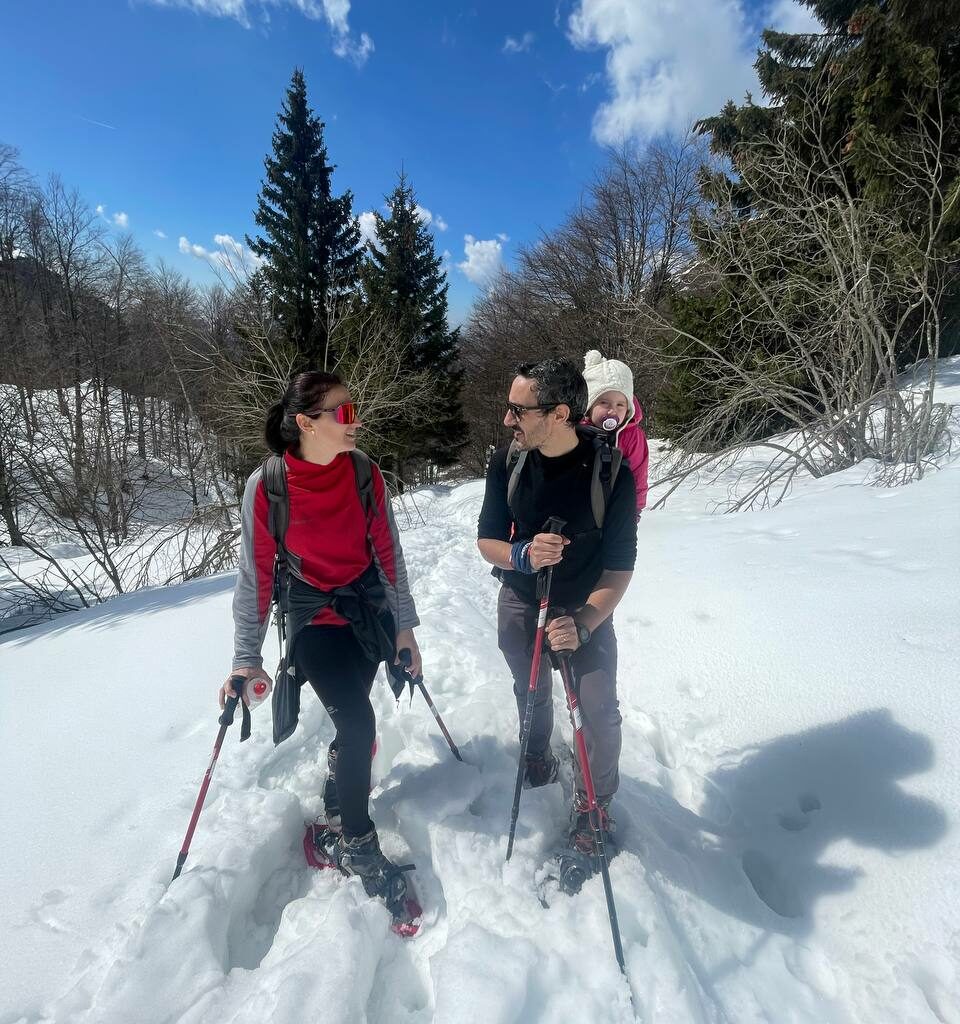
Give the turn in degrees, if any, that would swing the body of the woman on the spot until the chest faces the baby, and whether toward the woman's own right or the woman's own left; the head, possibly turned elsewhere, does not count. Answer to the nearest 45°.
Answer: approximately 45° to the woman's own left

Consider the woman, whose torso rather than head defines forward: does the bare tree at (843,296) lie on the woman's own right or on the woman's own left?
on the woman's own left

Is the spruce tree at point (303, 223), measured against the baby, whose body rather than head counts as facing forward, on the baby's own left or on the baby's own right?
on the baby's own right

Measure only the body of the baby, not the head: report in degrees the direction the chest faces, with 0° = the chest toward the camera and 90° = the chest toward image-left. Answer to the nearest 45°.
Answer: approximately 45°

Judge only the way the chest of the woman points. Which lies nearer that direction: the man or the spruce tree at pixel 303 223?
the man

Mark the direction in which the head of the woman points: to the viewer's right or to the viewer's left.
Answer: to the viewer's right
